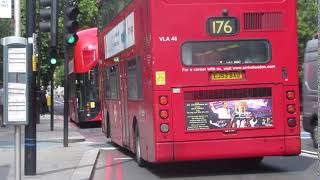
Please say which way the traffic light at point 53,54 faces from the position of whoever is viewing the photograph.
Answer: facing the viewer

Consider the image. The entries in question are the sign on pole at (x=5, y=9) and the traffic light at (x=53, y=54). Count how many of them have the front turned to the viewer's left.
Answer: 0

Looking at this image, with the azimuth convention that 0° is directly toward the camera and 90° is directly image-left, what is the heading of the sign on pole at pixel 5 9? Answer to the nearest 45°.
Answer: approximately 0°

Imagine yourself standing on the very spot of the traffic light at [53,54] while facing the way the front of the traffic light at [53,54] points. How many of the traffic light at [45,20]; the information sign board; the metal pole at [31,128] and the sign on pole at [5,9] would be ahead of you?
4

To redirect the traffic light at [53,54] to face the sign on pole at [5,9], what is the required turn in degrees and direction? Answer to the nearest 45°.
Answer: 0° — it already faces it

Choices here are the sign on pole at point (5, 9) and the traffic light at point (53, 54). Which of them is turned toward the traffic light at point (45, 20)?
the traffic light at point (53, 54)

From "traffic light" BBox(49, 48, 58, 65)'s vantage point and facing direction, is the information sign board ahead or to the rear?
ahead

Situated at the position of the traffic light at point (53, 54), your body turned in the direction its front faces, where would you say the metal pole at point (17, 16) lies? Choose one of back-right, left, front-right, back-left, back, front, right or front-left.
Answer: front
